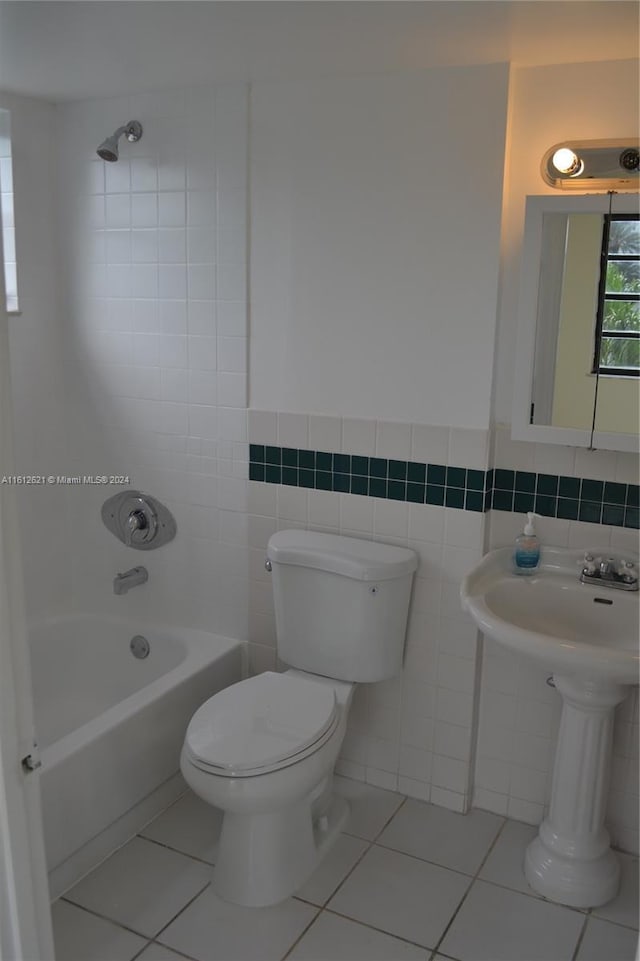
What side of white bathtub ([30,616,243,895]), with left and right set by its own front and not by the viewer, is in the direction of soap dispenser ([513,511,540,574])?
front

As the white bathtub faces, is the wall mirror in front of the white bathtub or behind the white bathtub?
in front

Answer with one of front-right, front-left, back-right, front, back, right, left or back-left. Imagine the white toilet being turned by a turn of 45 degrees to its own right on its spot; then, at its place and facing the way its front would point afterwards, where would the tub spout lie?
front-right

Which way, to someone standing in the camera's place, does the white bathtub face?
facing the viewer and to the right of the viewer

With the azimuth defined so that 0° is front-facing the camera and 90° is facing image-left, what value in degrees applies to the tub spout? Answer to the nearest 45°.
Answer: approximately 45°

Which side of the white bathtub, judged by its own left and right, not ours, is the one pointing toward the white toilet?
front

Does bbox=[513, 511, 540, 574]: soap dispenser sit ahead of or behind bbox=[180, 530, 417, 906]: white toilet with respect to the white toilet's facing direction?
behind

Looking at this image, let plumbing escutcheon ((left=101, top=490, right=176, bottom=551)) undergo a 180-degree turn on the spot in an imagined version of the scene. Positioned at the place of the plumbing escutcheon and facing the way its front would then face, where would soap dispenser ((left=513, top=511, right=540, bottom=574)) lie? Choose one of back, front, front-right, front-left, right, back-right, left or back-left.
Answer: right

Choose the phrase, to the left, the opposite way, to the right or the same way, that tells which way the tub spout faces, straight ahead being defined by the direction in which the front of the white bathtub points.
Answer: to the right

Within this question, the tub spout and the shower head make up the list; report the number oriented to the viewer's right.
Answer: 0

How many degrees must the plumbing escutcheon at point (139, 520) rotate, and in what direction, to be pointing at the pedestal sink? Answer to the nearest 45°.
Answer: approximately 90° to its left

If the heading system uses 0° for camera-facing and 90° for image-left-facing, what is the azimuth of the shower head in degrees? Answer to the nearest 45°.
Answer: approximately 45°
